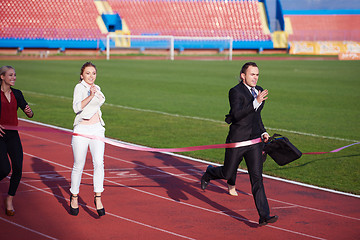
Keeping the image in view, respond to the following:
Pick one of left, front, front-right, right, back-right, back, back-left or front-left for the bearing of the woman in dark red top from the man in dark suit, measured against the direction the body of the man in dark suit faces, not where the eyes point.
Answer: back-right

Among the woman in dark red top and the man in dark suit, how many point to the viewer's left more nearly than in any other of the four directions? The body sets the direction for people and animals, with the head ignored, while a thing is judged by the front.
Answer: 0

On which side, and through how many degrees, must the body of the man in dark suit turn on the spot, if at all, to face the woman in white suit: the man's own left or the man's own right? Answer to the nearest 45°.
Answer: approximately 135° to the man's own right

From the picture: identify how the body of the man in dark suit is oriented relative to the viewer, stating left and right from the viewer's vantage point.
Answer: facing the viewer and to the right of the viewer

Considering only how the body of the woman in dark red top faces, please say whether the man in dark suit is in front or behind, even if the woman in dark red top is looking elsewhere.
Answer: in front

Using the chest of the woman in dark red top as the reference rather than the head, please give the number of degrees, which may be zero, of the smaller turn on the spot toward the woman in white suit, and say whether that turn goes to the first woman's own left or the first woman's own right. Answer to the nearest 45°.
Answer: approximately 45° to the first woman's own left
